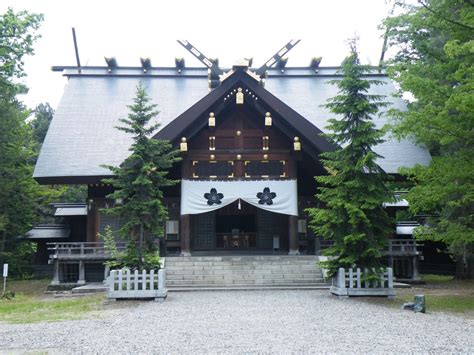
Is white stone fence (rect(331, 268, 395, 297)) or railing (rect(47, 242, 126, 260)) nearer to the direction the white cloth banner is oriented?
the white stone fence

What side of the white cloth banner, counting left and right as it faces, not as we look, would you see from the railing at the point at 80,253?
right

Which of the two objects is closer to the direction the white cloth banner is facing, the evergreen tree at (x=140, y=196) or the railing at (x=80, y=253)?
the evergreen tree

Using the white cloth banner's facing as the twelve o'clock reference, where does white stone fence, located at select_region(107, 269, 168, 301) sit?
The white stone fence is roughly at 1 o'clock from the white cloth banner.

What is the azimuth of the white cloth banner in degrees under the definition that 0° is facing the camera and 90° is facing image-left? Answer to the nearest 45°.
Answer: approximately 0°

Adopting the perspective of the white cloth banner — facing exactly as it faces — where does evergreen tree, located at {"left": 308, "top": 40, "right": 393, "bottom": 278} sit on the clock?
The evergreen tree is roughly at 11 o'clock from the white cloth banner.

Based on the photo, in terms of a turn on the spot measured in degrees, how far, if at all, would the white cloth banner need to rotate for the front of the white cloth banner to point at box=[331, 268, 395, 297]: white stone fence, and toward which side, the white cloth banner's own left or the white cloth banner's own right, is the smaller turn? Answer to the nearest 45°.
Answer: approximately 45° to the white cloth banner's own left

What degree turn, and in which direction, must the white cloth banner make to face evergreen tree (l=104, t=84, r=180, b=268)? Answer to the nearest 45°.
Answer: approximately 45° to its right

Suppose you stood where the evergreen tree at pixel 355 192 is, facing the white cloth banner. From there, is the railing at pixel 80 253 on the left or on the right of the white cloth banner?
left

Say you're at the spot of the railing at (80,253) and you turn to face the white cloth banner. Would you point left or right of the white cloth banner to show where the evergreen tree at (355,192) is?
right
